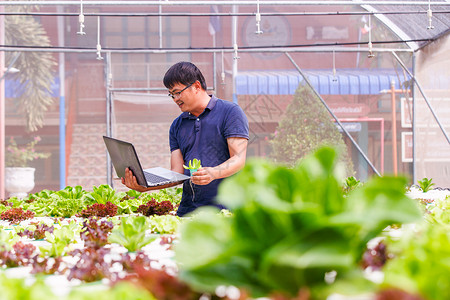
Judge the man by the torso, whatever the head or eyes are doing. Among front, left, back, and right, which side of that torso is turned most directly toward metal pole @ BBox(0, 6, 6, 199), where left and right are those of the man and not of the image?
right

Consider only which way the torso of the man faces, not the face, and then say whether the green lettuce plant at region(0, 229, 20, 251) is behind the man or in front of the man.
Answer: in front

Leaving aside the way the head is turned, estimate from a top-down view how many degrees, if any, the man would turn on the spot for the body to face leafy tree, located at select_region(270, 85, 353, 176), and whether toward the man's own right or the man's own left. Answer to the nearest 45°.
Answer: approximately 135° to the man's own right

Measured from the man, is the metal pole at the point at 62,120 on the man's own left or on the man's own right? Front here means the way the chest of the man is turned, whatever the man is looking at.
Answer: on the man's own right

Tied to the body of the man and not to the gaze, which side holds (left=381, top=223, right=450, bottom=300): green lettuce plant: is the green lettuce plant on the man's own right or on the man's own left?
on the man's own left

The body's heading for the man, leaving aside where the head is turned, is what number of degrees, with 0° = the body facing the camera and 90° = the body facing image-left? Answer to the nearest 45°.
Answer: approximately 45°

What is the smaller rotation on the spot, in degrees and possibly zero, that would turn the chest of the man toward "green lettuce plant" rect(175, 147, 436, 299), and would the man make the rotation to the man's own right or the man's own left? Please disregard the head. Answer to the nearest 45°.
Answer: approximately 45° to the man's own left

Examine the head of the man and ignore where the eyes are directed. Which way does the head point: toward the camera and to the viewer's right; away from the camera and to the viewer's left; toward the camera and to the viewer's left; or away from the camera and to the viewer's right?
toward the camera and to the viewer's left
